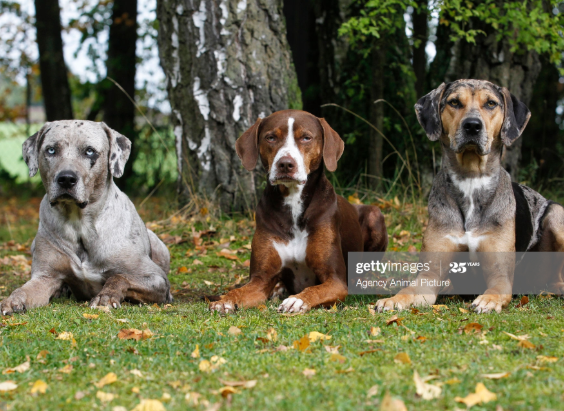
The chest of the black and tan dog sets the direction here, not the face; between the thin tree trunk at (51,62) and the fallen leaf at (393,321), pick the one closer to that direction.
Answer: the fallen leaf

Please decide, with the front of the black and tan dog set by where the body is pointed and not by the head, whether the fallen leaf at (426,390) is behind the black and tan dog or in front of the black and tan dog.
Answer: in front

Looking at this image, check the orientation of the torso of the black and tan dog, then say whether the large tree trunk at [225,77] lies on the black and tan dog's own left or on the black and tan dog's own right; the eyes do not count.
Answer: on the black and tan dog's own right

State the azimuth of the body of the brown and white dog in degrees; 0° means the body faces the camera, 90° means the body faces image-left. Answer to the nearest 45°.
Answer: approximately 45°

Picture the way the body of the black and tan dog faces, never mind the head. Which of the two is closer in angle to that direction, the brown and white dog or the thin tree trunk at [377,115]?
the brown and white dog

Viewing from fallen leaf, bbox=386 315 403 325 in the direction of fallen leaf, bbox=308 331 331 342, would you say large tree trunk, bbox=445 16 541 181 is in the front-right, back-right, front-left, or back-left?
back-right

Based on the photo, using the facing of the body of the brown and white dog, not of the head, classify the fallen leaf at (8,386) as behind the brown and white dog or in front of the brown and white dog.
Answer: in front

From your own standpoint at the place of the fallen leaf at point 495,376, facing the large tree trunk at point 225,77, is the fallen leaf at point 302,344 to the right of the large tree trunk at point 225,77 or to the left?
left

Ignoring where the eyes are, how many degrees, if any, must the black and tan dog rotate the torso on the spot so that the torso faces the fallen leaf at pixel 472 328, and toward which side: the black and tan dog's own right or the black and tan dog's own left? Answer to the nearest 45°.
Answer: approximately 45° to the black and tan dog's own left

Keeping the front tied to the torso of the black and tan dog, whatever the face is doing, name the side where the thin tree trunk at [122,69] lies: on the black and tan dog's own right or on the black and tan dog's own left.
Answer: on the black and tan dog's own right
